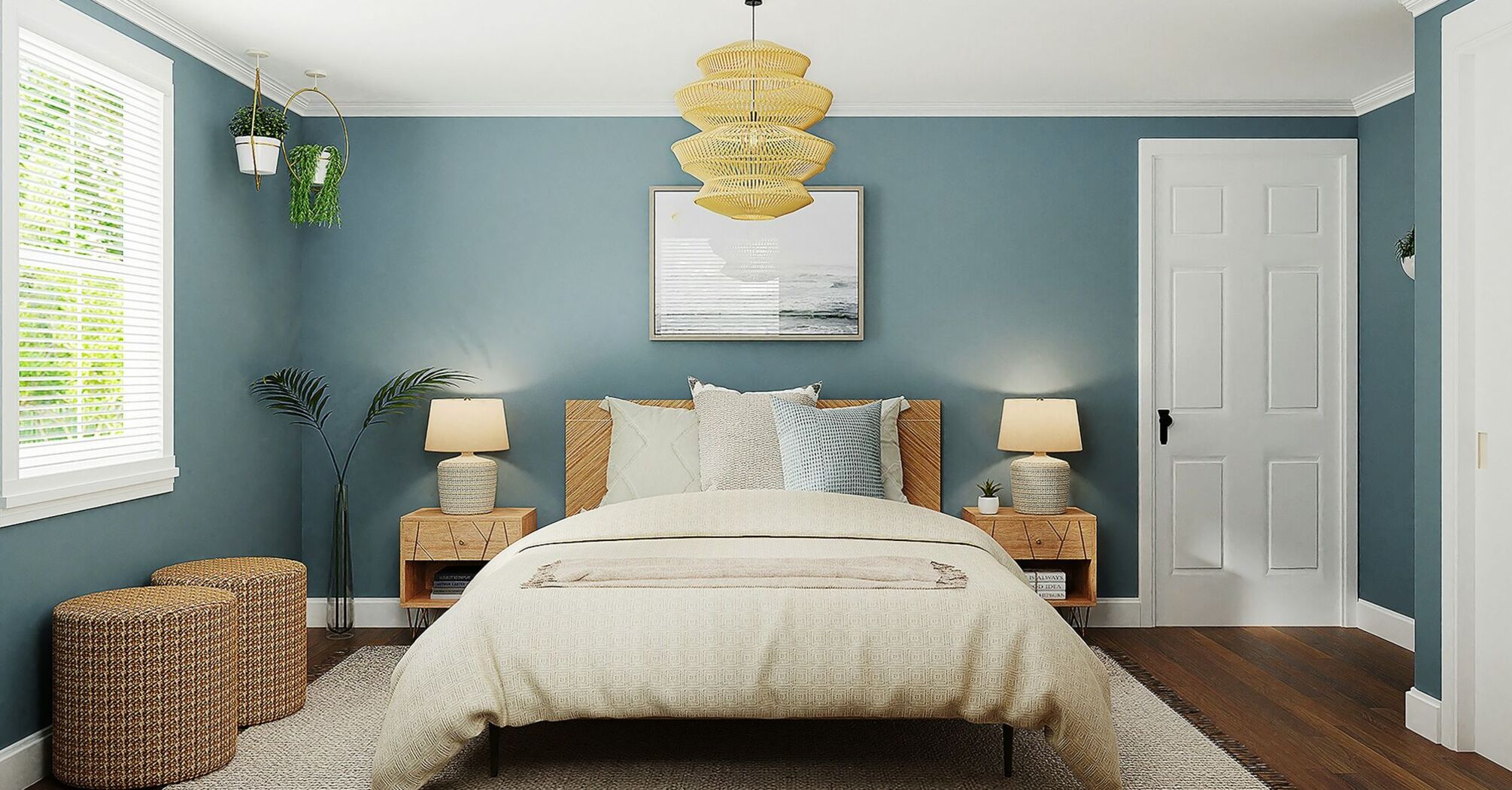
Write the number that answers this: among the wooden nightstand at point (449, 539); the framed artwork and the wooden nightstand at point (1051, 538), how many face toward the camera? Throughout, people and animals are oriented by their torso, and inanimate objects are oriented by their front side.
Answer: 3

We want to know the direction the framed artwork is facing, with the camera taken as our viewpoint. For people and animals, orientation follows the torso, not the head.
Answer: facing the viewer

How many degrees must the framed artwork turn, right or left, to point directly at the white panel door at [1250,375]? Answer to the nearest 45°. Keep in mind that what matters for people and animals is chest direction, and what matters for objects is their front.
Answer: approximately 90° to its left

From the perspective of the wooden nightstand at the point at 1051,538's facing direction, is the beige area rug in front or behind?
in front

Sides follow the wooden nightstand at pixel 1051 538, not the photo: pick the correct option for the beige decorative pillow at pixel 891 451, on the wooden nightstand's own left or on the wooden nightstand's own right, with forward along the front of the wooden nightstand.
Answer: on the wooden nightstand's own right

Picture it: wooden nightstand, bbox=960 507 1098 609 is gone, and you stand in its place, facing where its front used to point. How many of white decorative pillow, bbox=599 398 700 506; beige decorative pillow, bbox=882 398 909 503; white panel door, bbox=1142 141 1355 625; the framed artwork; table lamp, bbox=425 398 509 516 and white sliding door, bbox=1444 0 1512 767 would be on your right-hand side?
4

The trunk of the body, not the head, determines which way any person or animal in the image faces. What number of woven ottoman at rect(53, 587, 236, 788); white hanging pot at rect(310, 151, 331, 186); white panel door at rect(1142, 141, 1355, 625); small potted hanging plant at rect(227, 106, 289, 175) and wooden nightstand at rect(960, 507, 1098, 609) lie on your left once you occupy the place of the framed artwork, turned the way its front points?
2

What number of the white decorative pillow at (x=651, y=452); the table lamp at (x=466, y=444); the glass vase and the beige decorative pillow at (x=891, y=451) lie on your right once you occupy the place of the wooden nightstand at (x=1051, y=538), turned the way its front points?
4

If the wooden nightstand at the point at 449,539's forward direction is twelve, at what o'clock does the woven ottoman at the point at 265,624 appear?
The woven ottoman is roughly at 1 o'clock from the wooden nightstand.

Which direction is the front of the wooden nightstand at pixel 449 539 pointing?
toward the camera

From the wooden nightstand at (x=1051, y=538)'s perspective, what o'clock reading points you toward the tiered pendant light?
The tiered pendant light is roughly at 1 o'clock from the wooden nightstand.

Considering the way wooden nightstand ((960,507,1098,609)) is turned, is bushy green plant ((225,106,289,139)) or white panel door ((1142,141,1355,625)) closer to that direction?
the bushy green plant

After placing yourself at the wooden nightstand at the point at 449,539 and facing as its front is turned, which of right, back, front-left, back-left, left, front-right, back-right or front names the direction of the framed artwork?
left
